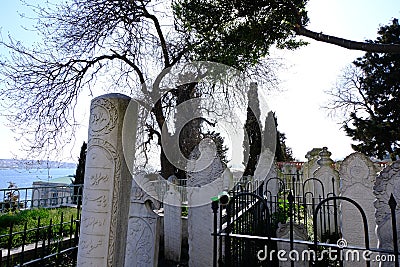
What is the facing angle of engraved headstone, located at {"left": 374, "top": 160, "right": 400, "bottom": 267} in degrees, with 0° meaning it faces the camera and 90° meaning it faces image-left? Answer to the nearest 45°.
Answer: approximately 0°

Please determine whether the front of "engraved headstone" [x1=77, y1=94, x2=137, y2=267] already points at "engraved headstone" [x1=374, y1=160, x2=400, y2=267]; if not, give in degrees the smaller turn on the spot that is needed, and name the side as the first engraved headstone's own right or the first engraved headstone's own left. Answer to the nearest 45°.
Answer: approximately 135° to the first engraved headstone's own left

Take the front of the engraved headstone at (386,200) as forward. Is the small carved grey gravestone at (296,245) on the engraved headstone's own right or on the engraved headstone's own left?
on the engraved headstone's own right

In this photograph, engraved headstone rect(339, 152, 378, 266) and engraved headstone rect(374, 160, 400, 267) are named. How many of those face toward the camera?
2

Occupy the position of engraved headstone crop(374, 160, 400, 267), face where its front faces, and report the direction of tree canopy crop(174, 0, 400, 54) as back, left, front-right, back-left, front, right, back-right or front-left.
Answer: back-right

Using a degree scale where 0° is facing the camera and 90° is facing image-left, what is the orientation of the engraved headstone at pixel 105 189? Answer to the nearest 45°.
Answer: approximately 45°

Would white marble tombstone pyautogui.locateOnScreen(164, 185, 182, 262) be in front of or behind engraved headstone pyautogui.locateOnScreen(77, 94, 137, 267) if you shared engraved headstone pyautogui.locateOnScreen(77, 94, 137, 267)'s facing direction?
behind

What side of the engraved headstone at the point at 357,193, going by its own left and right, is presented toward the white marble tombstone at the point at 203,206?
right

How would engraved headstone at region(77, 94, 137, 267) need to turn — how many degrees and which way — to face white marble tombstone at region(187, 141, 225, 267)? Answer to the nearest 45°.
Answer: approximately 180°
